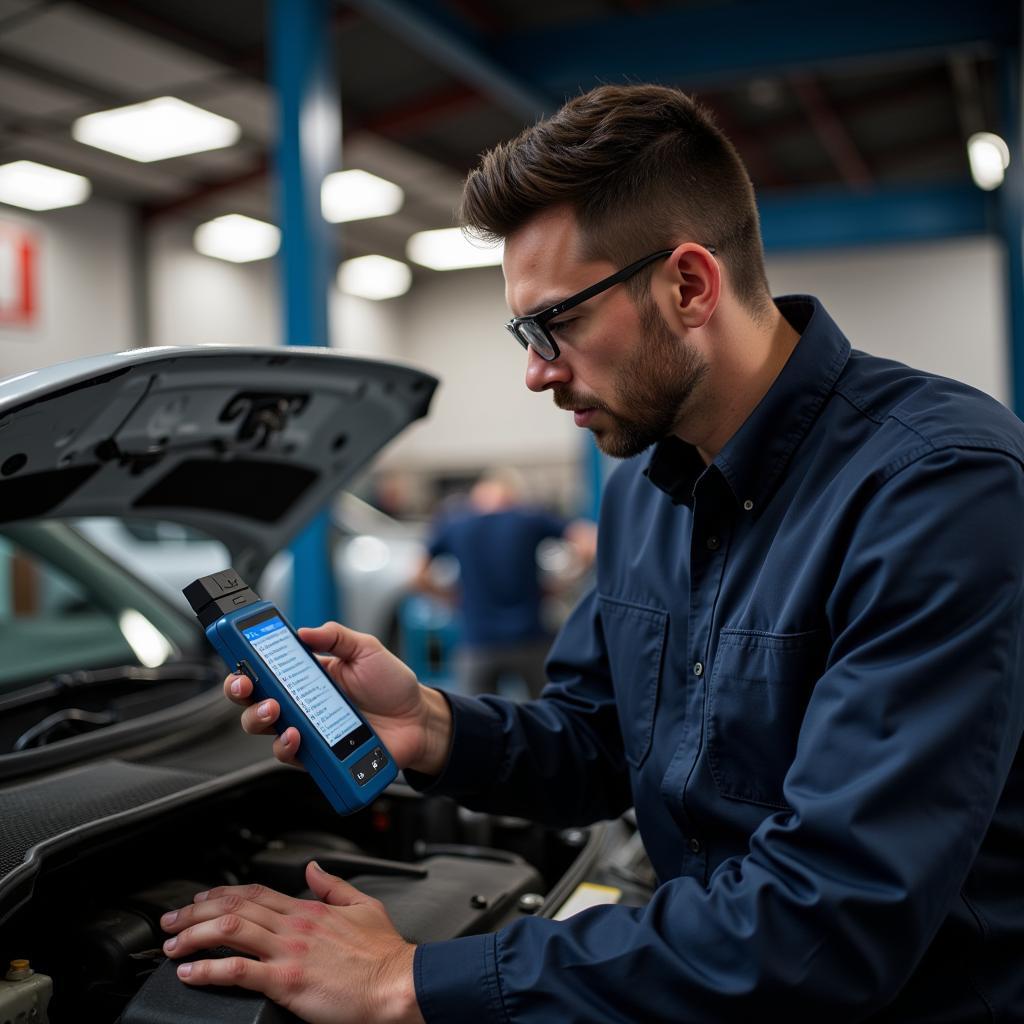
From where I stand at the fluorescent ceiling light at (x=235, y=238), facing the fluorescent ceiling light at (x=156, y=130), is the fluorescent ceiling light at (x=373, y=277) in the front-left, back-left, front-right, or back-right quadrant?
back-left

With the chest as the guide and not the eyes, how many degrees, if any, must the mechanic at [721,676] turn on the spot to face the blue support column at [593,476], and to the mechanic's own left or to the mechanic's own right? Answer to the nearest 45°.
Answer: approximately 135° to the mechanic's own right

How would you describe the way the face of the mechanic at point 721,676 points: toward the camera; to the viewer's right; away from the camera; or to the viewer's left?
to the viewer's left

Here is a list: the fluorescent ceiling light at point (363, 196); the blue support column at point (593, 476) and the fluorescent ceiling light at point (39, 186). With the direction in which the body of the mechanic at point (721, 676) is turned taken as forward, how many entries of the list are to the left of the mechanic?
0

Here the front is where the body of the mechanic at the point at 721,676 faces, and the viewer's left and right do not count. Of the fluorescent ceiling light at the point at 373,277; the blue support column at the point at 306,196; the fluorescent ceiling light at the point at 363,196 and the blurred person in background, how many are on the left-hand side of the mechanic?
0

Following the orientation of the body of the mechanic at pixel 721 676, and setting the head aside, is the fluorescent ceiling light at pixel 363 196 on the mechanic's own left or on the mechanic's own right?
on the mechanic's own right

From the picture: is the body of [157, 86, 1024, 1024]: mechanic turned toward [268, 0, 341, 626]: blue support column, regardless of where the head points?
no

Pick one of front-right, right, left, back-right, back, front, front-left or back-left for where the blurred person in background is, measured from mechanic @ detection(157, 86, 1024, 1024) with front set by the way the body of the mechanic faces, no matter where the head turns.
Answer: back-right

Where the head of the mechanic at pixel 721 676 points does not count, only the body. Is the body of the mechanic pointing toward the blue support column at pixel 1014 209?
no

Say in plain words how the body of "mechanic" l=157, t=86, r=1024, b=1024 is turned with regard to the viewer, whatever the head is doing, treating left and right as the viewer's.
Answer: facing the viewer and to the left of the viewer

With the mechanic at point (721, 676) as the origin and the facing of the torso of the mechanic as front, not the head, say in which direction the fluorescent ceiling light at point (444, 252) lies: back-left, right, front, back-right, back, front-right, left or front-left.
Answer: back-right

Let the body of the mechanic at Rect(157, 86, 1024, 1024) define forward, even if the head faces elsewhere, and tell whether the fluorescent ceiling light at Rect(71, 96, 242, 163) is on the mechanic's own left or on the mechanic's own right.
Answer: on the mechanic's own right

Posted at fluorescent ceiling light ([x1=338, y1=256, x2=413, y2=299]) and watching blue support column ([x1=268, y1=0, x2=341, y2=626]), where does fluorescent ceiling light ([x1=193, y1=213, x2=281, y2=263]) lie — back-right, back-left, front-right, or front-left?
front-right
